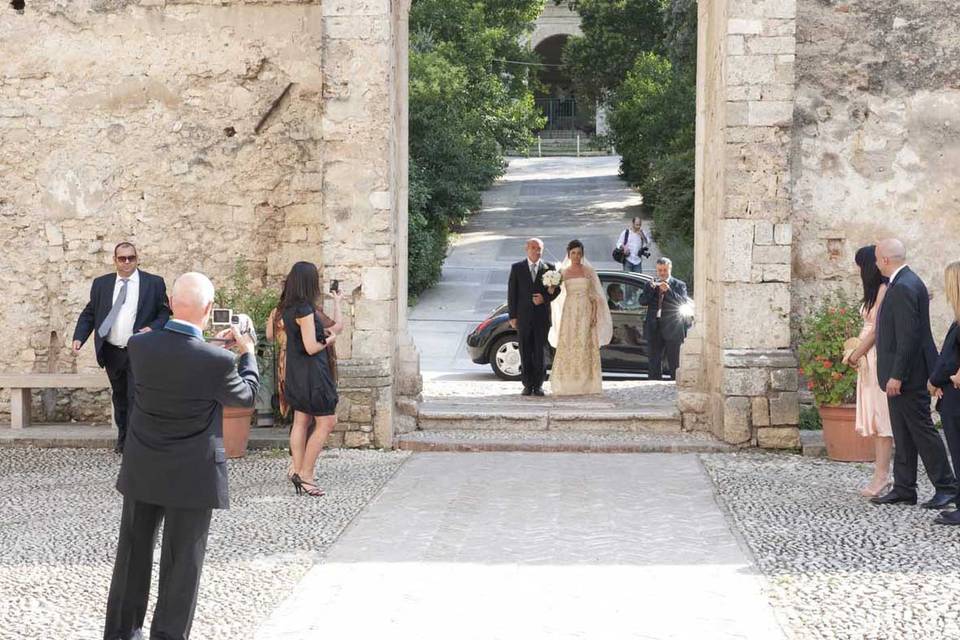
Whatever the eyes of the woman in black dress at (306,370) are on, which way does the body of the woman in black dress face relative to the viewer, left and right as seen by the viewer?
facing away from the viewer and to the right of the viewer

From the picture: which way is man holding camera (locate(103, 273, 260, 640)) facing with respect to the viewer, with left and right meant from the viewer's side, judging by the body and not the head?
facing away from the viewer and to the right of the viewer

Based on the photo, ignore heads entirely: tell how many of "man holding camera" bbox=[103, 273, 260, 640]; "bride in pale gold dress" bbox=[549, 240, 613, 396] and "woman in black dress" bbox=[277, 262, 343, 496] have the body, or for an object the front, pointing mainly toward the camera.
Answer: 1

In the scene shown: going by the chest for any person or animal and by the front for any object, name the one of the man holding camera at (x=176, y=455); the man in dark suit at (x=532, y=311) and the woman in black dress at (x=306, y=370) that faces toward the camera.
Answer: the man in dark suit

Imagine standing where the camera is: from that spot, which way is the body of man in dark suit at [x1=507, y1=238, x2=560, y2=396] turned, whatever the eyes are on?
toward the camera

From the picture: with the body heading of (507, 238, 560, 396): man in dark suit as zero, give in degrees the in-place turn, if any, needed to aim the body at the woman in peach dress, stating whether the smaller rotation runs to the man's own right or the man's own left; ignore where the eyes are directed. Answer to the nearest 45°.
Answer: approximately 45° to the man's own left

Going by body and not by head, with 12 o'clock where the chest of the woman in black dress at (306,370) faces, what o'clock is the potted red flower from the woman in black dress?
The potted red flower is roughly at 1 o'clock from the woman in black dress.

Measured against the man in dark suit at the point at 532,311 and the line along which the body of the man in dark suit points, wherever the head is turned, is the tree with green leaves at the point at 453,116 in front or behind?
behind

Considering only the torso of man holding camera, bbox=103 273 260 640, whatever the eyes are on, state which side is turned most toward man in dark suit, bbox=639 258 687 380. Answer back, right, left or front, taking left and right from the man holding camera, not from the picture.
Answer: front

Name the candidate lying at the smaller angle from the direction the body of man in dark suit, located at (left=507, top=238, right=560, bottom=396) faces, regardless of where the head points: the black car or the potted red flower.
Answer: the potted red flower

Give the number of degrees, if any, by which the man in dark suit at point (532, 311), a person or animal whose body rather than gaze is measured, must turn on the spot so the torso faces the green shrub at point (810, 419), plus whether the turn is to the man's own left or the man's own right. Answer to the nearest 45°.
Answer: approximately 45° to the man's own left

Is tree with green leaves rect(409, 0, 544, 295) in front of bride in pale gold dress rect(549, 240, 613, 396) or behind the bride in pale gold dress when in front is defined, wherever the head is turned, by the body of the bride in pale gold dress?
behind

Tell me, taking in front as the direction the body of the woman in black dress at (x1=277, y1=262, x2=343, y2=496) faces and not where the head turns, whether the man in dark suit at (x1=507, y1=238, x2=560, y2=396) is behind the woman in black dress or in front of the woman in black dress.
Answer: in front
